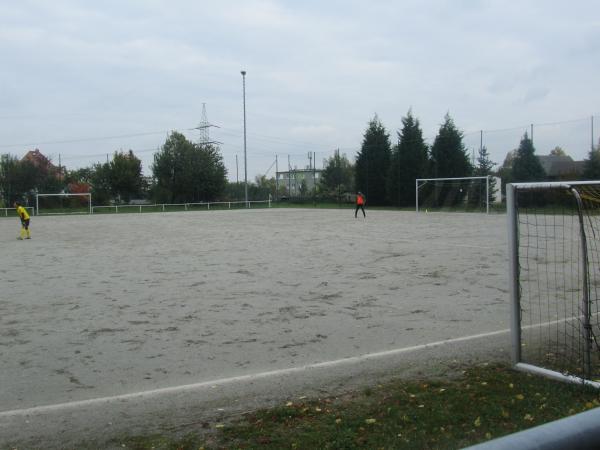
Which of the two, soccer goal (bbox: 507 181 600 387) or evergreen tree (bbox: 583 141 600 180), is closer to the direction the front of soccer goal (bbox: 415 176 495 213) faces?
the soccer goal

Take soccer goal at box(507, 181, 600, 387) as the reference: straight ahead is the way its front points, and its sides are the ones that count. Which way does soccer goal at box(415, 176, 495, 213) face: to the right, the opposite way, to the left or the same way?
to the left

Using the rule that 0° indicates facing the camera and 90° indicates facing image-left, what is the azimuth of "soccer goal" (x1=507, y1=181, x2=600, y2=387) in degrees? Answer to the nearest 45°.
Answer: approximately 135°

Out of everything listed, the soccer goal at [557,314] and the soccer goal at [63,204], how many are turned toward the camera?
1

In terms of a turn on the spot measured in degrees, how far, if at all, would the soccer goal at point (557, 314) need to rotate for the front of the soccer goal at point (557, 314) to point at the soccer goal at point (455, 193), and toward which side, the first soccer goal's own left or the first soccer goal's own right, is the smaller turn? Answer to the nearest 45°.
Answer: approximately 45° to the first soccer goal's own right

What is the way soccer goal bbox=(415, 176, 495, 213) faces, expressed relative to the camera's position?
facing the viewer and to the left of the viewer

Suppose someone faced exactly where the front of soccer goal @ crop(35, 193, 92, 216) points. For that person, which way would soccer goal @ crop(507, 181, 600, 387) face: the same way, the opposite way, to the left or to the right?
the opposite way

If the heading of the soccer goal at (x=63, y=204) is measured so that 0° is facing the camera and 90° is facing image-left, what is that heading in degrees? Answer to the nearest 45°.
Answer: approximately 0°

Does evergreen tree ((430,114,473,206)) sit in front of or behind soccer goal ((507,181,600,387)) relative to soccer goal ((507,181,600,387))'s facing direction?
in front
